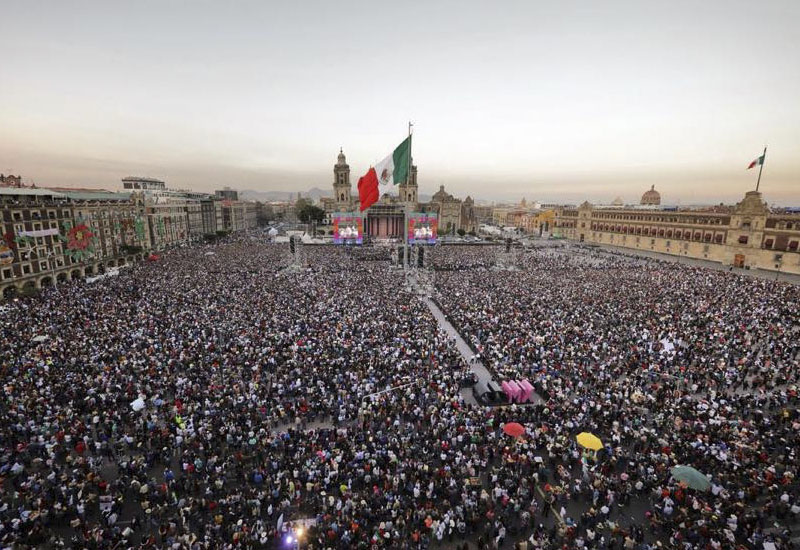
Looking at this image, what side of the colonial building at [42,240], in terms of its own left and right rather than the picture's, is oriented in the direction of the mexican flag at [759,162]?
front

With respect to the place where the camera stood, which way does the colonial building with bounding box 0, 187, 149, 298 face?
facing the viewer and to the right of the viewer
